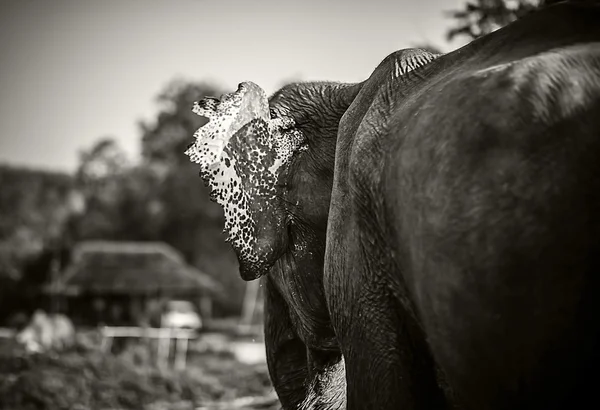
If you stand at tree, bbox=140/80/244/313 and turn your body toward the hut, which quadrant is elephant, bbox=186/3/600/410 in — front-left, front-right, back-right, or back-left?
front-left

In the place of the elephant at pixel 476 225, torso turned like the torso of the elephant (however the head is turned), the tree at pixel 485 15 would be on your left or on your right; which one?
on your right

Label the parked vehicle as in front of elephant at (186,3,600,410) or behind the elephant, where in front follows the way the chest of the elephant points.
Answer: in front

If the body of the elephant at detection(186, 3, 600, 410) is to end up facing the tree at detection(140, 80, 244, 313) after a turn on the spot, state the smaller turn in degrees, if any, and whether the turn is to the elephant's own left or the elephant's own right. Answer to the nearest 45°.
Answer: approximately 45° to the elephant's own right

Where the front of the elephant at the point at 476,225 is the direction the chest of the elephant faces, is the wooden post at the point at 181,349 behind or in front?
in front

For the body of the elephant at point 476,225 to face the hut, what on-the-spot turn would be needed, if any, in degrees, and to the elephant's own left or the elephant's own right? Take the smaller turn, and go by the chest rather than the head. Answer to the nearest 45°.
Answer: approximately 45° to the elephant's own right

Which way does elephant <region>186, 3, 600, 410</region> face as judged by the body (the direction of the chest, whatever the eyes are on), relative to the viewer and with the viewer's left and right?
facing away from the viewer and to the left of the viewer
